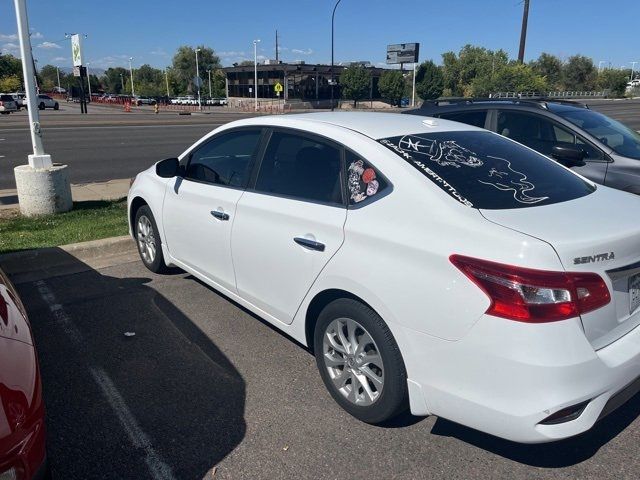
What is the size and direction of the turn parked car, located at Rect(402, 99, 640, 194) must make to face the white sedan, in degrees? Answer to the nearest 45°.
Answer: approximately 45° to its right

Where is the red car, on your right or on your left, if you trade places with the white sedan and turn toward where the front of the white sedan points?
on your left

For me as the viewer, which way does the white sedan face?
facing away from the viewer and to the left of the viewer

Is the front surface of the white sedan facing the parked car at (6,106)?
yes

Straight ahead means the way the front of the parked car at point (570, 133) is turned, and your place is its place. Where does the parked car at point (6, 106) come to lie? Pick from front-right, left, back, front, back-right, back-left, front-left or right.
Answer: back

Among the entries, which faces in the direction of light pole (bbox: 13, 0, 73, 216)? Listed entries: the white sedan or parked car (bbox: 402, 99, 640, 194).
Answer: the white sedan

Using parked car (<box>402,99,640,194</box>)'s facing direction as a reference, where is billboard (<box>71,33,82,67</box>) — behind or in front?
behind

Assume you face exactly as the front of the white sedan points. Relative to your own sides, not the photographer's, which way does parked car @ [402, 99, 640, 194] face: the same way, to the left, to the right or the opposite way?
the opposite way

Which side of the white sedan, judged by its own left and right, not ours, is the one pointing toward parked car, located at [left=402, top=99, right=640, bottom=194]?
right

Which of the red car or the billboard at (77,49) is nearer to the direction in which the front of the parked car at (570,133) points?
the red car

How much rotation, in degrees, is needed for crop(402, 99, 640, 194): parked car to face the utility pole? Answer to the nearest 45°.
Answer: approximately 135° to its left

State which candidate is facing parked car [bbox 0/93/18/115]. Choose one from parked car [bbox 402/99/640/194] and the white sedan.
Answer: the white sedan

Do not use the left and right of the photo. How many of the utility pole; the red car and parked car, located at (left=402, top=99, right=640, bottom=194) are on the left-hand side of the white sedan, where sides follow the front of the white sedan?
1

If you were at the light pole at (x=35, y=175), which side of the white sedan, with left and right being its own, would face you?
front

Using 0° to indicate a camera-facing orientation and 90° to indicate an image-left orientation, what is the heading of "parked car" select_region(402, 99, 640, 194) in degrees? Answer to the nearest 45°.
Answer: approximately 315°
